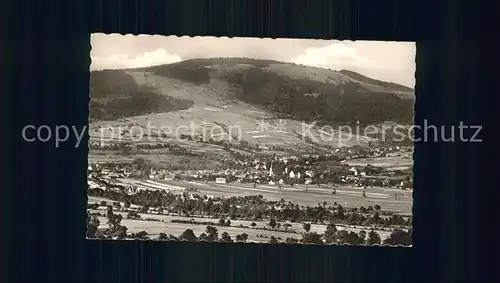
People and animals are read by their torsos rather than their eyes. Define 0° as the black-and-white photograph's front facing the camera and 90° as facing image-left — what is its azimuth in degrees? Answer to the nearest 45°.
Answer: approximately 0°
